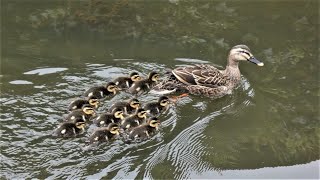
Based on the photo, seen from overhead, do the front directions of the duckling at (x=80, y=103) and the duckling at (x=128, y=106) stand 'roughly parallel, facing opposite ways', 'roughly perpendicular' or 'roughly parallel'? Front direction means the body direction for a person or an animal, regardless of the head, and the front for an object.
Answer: roughly parallel

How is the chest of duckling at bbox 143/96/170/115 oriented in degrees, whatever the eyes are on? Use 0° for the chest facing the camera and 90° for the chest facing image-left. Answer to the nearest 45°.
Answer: approximately 270°

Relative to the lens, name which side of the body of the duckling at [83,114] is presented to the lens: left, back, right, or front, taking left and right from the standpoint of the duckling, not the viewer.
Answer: right

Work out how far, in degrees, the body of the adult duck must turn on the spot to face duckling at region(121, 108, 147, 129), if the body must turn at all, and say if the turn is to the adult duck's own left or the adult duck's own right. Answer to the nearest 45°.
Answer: approximately 135° to the adult duck's own right

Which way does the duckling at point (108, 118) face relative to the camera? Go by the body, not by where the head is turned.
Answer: to the viewer's right

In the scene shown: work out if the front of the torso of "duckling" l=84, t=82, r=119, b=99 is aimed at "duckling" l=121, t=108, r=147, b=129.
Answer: no

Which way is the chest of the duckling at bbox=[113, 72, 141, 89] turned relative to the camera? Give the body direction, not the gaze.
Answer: to the viewer's right

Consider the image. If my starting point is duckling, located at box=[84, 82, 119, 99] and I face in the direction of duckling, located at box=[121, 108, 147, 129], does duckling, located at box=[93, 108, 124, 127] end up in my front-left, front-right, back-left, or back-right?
front-right

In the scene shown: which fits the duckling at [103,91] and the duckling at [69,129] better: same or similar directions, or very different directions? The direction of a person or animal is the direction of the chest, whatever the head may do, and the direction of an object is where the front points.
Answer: same or similar directions

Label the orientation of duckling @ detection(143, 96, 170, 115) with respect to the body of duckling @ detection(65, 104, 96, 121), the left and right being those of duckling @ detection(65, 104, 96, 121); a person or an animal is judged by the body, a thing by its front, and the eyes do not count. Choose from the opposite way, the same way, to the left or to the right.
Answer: the same way

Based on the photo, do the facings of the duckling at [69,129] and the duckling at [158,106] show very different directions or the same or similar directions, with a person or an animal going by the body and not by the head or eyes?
same or similar directions

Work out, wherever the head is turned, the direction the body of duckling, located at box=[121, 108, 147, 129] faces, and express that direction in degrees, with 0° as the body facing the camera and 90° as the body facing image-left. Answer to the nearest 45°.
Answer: approximately 225°

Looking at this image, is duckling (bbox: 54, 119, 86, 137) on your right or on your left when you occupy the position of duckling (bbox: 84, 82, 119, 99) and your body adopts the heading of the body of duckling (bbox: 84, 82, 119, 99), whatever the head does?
on your right

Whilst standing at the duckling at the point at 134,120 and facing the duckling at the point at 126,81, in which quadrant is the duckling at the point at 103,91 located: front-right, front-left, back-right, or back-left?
front-left

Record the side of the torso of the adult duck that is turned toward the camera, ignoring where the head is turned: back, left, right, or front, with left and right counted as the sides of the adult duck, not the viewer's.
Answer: right

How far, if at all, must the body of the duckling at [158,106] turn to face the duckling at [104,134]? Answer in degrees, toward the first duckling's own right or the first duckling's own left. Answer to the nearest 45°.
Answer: approximately 135° to the first duckling's own right

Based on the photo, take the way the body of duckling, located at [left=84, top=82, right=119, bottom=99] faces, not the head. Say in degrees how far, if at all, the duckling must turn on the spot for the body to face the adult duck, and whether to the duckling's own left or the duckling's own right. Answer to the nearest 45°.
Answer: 0° — it already faces it
